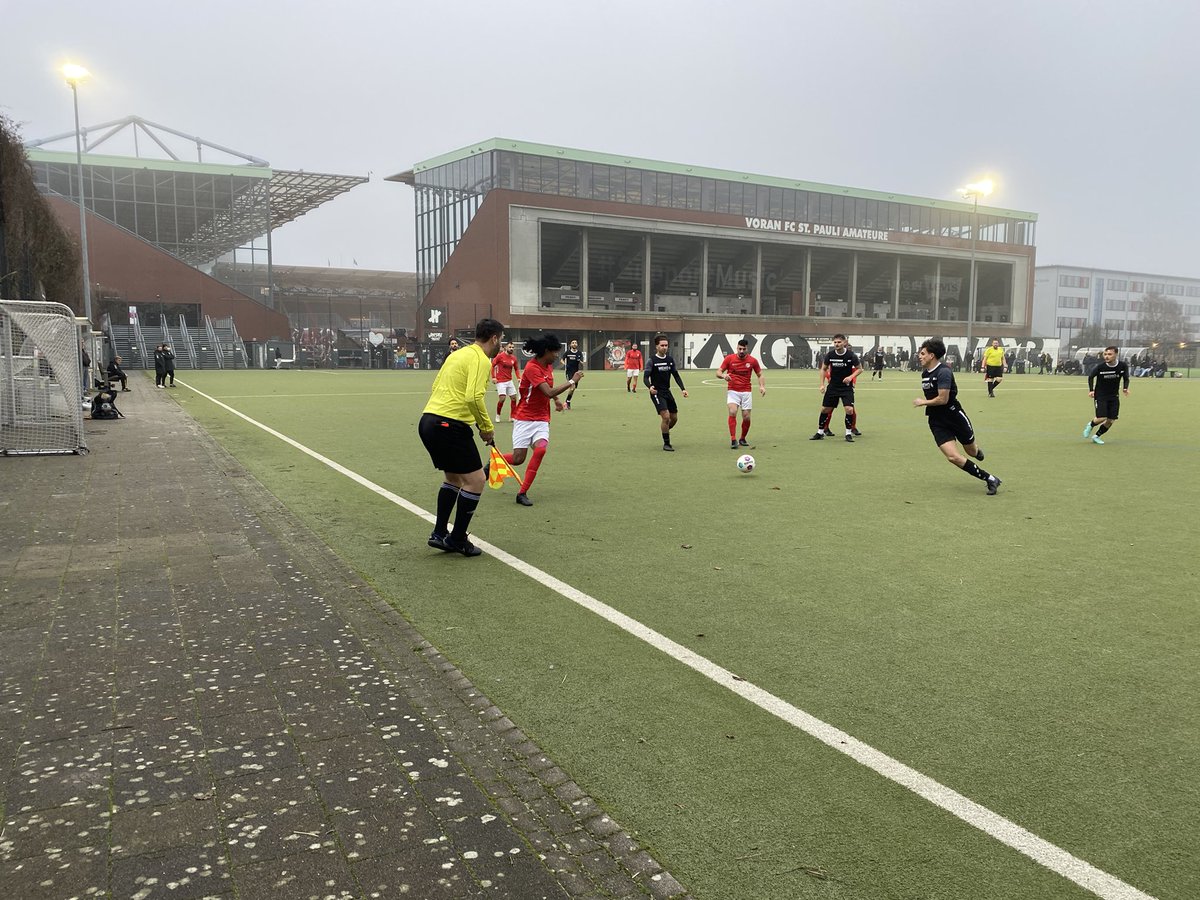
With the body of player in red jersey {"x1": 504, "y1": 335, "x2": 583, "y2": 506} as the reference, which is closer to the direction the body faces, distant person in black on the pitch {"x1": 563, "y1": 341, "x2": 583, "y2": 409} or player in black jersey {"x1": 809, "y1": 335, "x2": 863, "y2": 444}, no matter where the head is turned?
the player in black jersey

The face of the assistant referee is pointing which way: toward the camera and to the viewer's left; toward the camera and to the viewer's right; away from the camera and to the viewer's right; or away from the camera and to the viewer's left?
away from the camera and to the viewer's right

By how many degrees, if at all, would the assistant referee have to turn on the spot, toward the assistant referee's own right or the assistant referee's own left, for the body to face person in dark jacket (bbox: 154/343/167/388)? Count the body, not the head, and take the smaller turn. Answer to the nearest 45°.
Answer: approximately 90° to the assistant referee's own left
